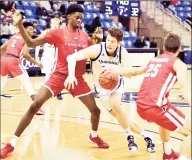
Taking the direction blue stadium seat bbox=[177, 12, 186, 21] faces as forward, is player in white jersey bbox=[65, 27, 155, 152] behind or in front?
in front

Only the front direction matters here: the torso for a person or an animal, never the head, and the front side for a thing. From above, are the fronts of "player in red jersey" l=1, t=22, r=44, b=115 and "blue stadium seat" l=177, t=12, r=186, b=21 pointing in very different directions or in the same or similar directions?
very different directions

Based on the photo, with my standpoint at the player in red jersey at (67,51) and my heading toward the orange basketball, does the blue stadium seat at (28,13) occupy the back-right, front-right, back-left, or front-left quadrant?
back-left

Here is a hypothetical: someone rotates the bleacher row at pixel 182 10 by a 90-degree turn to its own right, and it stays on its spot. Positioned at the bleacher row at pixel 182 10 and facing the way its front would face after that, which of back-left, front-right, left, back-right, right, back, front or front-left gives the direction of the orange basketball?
back-left

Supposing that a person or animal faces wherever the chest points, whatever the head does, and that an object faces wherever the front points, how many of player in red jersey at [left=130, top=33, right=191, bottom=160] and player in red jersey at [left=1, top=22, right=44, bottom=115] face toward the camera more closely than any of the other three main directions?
0

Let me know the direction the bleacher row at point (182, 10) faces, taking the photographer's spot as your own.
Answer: facing the viewer and to the left of the viewer

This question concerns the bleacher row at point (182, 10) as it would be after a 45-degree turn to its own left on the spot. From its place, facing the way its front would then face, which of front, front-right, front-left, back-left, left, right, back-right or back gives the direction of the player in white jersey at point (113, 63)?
front
